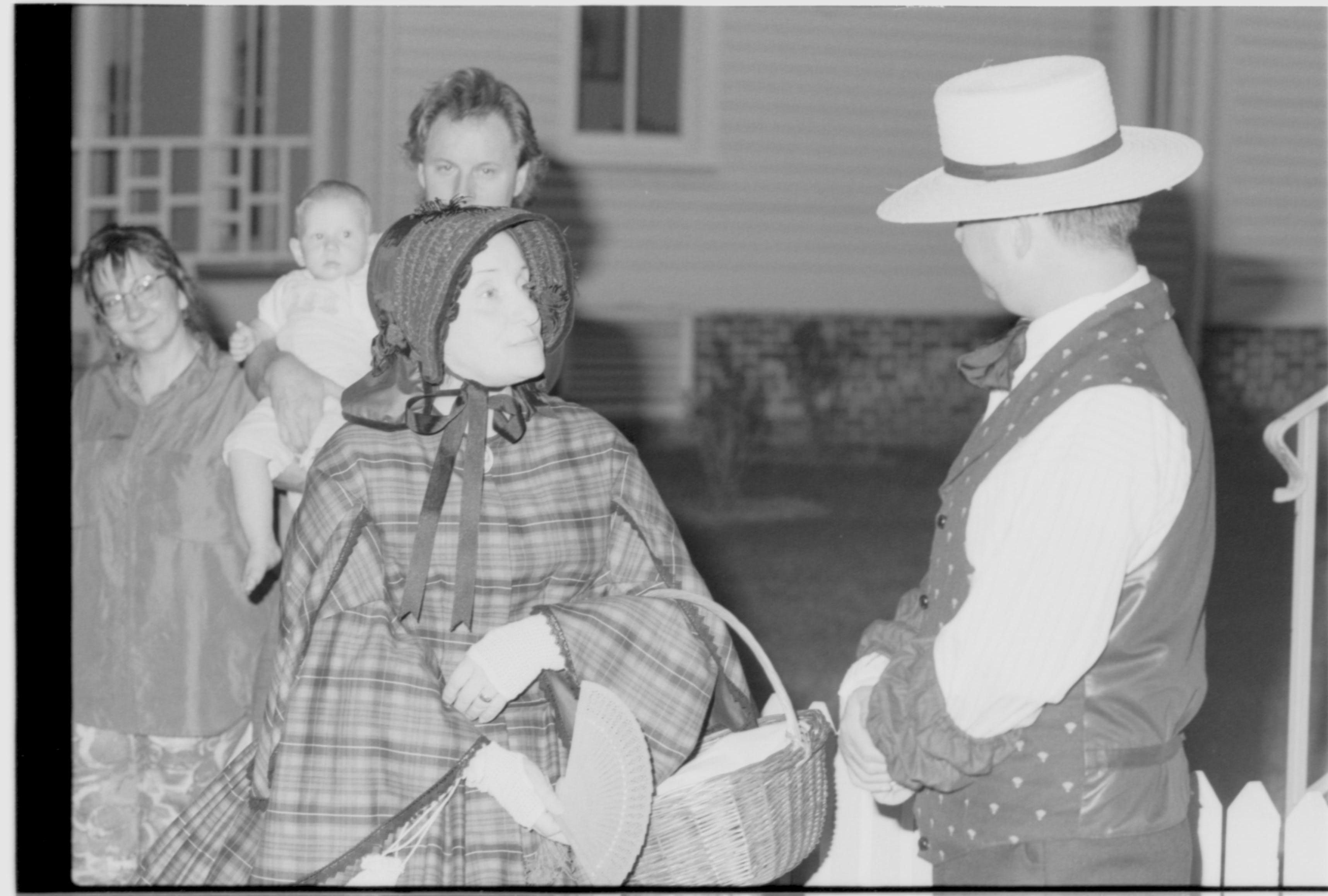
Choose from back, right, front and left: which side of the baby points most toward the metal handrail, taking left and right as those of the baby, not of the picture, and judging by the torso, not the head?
left

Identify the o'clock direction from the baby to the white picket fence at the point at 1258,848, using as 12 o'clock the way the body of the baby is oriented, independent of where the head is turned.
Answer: The white picket fence is roughly at 10 o'clock from the baby.

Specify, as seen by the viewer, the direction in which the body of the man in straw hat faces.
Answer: to the viewer's left

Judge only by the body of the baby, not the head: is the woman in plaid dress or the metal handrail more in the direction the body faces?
the woman in plaid dress

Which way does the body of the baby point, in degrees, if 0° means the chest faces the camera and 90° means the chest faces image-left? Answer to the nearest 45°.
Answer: approximately 0°
